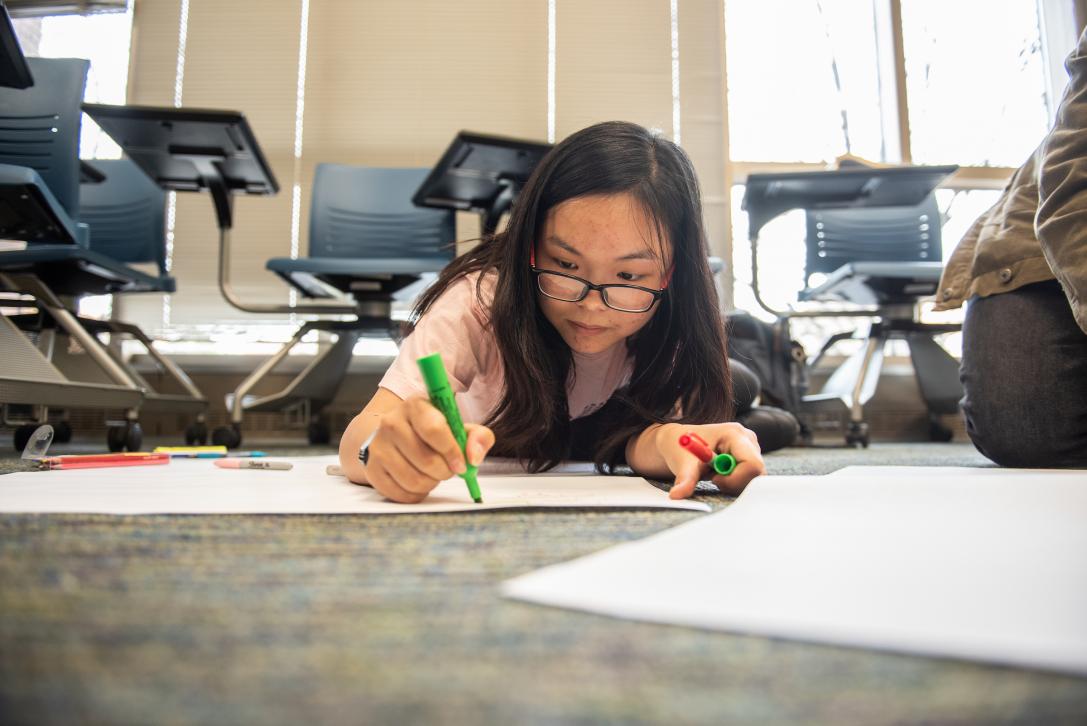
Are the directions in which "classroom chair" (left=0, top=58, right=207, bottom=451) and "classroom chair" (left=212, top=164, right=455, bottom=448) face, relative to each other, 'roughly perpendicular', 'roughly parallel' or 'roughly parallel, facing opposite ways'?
roughly parallel

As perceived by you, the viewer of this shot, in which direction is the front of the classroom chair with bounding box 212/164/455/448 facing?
facing the viewer and to the left of the viewer

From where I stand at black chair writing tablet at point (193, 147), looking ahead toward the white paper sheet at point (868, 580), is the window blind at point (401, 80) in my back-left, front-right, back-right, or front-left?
back-left

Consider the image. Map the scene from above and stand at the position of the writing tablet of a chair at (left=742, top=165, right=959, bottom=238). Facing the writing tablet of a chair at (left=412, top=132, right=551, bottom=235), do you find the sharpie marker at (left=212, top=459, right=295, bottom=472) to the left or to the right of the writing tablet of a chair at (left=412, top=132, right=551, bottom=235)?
left

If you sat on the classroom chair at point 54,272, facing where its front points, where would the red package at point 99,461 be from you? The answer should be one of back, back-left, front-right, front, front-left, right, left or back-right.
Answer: front-left

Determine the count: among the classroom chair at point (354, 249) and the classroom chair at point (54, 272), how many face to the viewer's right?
0

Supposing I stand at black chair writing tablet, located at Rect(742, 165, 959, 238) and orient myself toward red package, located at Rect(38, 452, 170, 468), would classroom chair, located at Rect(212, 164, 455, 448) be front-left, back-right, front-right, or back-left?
front-right

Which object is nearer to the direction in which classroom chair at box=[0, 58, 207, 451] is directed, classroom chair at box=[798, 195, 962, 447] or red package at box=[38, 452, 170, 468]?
the red package

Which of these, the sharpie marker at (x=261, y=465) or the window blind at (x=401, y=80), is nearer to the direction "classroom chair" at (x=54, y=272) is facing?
the sharpie marker
